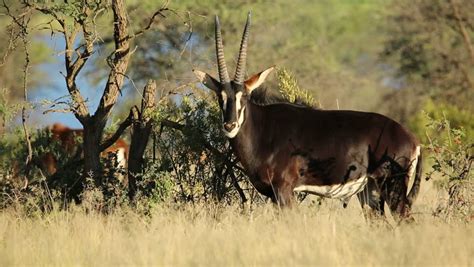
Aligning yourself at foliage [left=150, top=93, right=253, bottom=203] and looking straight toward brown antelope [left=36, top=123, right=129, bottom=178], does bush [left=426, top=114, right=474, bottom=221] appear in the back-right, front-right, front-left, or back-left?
back-right

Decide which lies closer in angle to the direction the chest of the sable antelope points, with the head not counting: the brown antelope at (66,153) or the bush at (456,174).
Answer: the brown antelope

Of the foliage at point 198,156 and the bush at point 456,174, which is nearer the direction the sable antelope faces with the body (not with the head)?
the foliage

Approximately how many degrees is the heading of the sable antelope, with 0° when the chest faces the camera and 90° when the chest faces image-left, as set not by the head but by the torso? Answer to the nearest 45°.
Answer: approximately 90°

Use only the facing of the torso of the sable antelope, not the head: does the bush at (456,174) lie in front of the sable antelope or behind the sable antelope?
behind

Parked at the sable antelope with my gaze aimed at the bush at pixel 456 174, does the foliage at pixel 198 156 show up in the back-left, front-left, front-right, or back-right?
back-left

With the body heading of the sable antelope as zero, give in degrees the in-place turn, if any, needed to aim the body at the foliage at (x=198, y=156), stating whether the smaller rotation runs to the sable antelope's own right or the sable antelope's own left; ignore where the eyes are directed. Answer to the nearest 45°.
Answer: approximately 45° to the sable antelope's own right

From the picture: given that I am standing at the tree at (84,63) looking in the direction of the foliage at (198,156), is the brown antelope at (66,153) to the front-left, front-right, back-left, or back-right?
back-left
